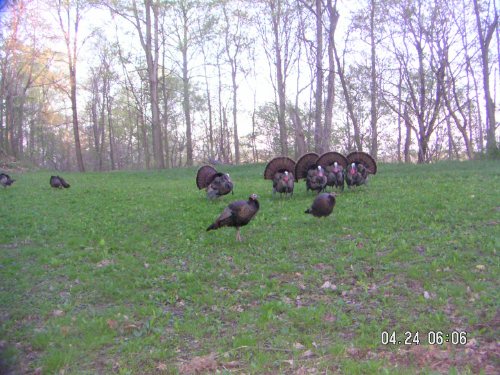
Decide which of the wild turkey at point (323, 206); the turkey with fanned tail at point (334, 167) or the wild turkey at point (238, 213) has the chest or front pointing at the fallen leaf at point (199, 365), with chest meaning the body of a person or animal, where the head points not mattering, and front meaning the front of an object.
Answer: the turkey with fanned tail

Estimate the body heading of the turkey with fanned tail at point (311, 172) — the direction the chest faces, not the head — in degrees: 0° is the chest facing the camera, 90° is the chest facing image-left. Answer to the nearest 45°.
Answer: approximately 315°

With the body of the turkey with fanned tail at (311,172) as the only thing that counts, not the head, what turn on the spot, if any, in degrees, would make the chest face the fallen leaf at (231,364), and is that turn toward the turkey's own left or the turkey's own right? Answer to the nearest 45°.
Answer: approximately 45° to the turkey's own right

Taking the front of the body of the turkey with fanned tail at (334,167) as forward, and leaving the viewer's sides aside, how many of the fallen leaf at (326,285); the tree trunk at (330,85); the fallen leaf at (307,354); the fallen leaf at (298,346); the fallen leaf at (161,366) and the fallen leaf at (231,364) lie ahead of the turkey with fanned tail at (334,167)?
5

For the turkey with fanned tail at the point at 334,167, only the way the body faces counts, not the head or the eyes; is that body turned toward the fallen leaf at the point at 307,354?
yes

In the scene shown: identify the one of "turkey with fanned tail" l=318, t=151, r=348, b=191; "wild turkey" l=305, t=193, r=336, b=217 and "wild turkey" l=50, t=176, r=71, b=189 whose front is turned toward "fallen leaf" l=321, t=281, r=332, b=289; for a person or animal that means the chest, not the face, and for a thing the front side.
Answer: the turkey with fanned tail

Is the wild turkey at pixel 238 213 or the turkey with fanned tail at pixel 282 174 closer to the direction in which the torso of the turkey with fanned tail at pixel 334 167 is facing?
the wild turkey

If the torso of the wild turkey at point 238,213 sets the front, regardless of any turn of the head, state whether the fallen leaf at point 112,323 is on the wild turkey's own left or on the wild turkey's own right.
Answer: on the wild turkey's own right

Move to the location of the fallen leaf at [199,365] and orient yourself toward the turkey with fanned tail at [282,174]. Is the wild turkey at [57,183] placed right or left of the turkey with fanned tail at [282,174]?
left

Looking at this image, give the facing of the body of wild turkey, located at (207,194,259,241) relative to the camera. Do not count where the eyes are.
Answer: to the viewer's right

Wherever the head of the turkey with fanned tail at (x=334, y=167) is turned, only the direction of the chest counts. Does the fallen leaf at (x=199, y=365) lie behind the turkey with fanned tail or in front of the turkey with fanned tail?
in front

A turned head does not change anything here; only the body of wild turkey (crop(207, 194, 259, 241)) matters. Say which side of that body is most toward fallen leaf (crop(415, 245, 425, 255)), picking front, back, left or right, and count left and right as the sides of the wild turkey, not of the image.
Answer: front

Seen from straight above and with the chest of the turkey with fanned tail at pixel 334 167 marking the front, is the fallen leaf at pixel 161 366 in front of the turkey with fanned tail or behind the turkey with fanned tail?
in front

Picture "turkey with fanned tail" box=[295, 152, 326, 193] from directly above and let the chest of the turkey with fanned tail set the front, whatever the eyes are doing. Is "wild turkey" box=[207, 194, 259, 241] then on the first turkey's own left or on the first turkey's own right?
on the first turkey's own right

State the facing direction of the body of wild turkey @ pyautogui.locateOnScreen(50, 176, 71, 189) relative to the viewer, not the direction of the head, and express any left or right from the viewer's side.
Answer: facing to the left of the viewer
